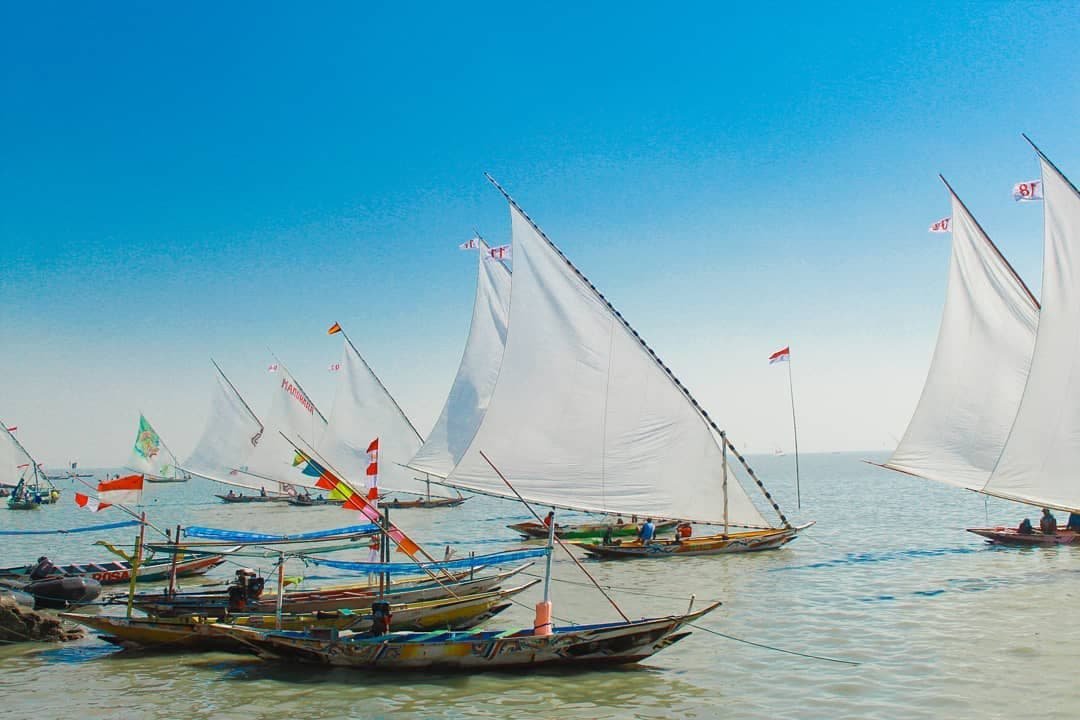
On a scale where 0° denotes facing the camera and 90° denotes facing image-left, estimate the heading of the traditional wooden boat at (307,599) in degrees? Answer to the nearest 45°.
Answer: approximately 270°

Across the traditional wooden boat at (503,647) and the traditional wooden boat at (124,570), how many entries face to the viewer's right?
2

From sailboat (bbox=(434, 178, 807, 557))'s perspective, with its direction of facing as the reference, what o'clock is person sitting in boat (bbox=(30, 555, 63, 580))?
The person sitting in boat is roughly at 6 o'clock from the sailboat.

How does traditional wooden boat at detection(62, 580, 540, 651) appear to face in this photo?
to the viewer's right

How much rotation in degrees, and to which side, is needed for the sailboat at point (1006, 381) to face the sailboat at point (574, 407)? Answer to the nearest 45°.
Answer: approximately 135° to its right

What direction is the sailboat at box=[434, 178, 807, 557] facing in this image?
to the viewer's right

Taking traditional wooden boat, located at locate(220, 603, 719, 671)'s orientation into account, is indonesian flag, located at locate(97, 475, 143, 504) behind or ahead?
behind

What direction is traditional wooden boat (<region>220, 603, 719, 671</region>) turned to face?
to the viewer's right

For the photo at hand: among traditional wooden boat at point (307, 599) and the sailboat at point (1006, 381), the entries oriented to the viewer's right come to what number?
2

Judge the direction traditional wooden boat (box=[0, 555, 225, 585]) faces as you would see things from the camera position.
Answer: facing to the right of the viewer

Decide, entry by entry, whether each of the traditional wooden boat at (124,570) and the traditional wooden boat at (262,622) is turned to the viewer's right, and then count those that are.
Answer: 2
